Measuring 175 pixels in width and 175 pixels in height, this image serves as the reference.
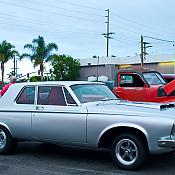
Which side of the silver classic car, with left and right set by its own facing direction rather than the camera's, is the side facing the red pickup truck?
left

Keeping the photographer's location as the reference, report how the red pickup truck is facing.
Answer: facing the viewer and to the right of the viewer

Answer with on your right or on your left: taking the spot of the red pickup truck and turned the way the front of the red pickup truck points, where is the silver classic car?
on your right

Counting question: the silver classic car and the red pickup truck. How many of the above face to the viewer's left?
0
